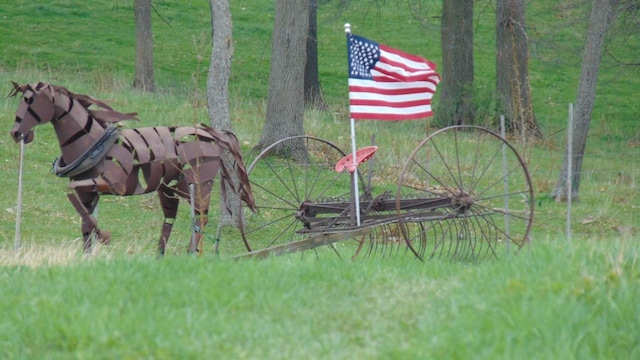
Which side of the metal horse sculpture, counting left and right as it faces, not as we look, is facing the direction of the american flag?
back

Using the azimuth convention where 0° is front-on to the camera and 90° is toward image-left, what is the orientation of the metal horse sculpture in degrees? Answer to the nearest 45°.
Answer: approximately 90°
